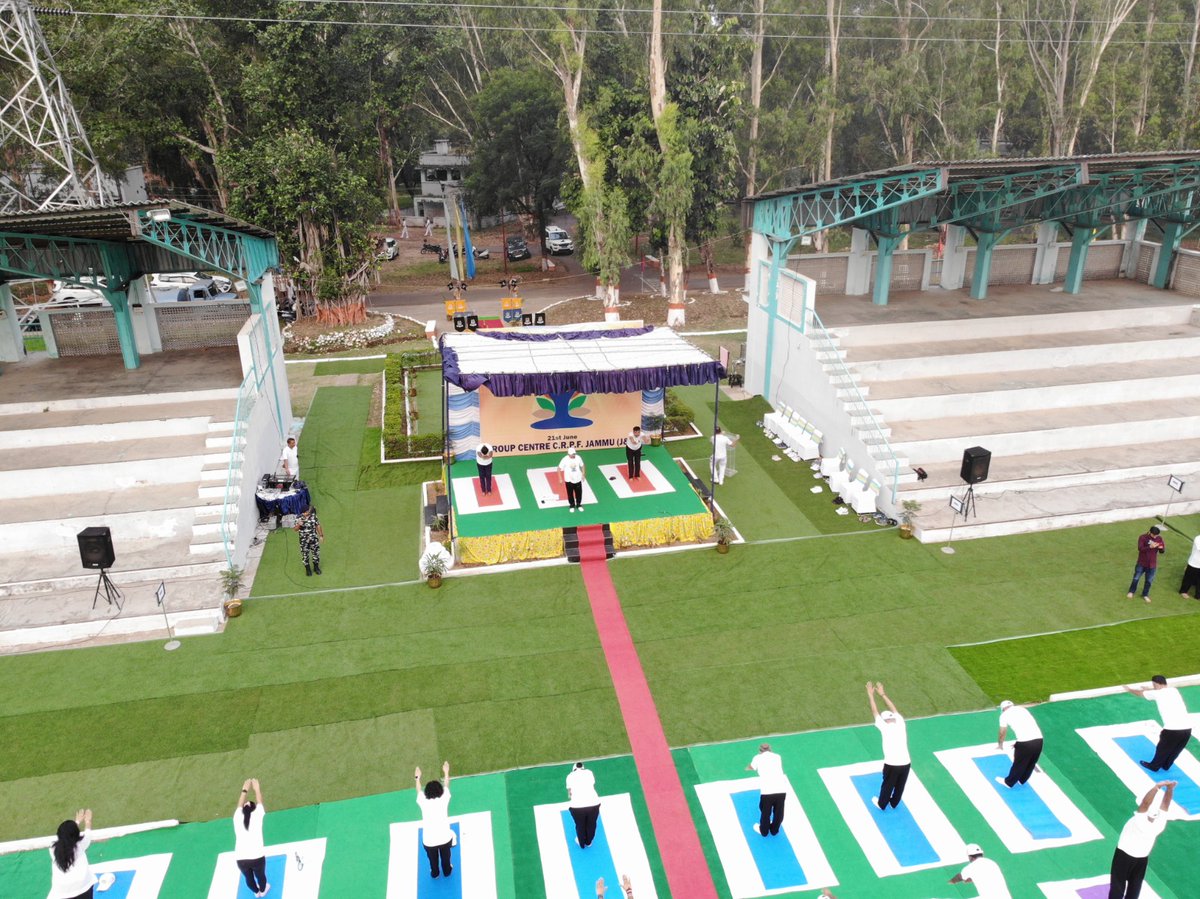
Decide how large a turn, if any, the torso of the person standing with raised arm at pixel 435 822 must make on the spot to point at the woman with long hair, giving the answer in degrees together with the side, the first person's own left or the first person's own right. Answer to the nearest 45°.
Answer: approximately 90° to the first person's own left

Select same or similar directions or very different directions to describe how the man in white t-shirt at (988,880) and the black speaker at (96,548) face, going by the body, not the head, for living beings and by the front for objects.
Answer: very different directions

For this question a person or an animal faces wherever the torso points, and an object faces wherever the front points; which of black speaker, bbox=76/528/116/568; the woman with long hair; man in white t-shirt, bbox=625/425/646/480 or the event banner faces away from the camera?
the woman with long hair

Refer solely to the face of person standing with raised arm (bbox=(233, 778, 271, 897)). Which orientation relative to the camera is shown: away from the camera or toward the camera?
away from the camera

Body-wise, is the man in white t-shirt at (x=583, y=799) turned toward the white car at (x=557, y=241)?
yes

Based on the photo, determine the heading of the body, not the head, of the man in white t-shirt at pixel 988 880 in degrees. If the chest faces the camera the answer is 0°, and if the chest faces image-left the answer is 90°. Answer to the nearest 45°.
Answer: approximately 135°

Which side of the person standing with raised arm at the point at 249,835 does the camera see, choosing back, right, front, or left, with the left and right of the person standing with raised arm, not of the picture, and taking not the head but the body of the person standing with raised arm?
back

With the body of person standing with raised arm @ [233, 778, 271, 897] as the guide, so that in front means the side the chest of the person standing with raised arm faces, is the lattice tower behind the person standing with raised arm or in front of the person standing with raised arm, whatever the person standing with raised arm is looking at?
in front

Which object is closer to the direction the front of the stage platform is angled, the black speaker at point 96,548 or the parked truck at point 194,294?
the black speaker

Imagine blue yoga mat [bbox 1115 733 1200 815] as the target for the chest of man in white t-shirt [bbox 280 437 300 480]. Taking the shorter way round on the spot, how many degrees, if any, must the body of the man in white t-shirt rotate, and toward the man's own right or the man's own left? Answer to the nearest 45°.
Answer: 0° — they already face it

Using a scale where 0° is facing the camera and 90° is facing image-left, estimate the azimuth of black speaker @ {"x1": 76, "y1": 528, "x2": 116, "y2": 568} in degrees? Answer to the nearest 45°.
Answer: approximately 0°

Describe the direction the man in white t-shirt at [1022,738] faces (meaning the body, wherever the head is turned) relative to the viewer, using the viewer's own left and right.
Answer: facing away from the viewer and to the left of the viewer

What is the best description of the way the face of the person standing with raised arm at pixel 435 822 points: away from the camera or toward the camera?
away from the camera

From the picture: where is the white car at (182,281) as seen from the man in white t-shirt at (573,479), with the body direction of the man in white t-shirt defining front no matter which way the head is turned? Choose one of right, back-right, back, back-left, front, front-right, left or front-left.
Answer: back-right

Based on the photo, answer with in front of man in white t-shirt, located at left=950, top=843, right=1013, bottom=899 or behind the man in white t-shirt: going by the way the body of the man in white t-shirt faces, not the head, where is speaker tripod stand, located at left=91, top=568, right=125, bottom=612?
in front
